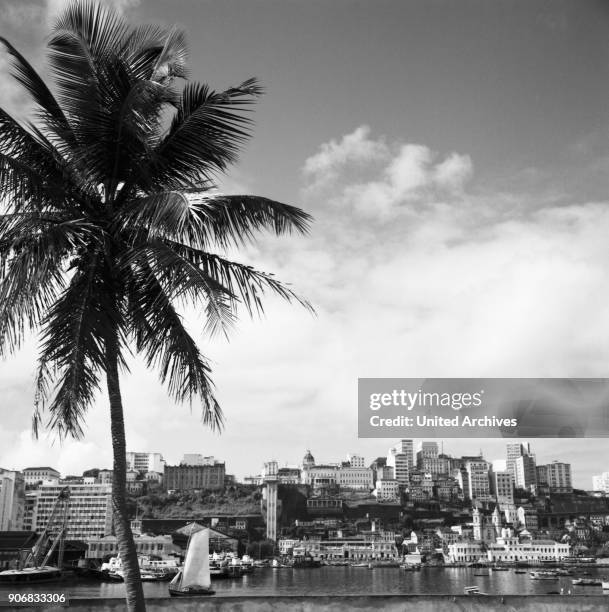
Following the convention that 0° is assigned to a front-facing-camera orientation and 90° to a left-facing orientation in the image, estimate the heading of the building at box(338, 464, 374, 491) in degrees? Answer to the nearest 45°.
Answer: approximately 0°

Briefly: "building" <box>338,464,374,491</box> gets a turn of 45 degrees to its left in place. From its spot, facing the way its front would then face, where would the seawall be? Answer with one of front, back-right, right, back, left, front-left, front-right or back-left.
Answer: front-right

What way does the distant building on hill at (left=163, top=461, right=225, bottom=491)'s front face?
toward the camera

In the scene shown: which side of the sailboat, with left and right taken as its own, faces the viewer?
left

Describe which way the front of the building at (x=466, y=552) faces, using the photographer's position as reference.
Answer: facing the viewer

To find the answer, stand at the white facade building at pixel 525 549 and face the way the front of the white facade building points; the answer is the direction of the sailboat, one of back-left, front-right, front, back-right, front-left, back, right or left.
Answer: front-right

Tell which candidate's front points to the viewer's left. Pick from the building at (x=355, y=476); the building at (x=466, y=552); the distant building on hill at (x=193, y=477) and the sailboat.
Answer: the sailboat

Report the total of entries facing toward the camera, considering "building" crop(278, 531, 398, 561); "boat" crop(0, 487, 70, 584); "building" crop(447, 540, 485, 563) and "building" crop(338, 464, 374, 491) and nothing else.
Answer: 3

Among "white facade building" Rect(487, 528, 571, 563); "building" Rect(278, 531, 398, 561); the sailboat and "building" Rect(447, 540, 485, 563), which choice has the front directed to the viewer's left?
the sailboat

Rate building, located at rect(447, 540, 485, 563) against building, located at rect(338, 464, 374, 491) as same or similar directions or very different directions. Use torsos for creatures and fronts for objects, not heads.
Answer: same or similar directions

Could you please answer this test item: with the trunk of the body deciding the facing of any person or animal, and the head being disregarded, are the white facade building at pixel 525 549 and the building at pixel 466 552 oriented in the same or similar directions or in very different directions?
same or similar directions

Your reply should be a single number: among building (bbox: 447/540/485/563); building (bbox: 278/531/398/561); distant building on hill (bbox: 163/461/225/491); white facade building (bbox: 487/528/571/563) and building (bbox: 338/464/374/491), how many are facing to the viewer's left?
0
